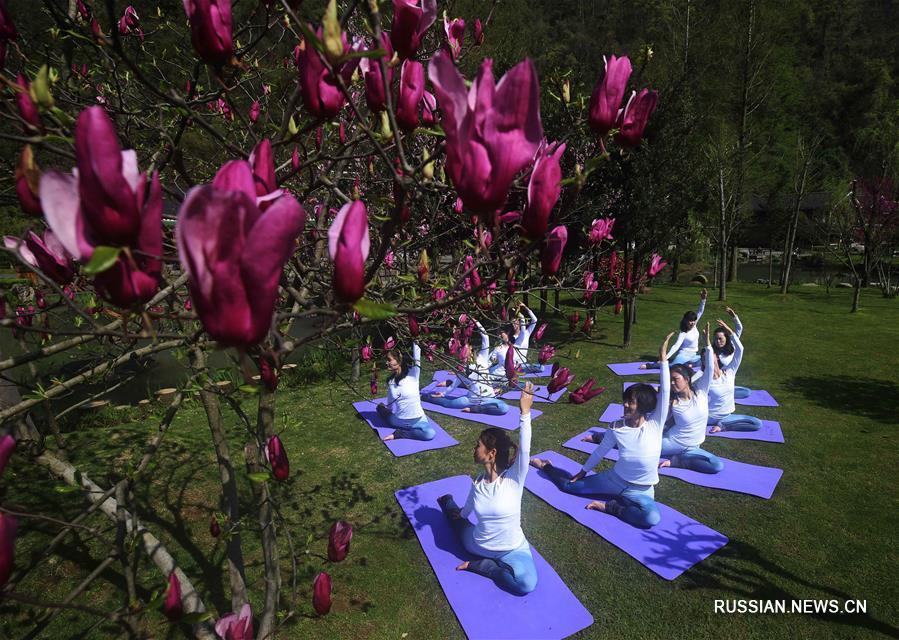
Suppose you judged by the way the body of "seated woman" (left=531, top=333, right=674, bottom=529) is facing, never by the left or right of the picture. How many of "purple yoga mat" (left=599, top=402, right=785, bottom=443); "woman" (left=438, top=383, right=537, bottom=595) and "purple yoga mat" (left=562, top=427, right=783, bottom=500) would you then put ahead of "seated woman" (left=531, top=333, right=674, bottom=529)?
1

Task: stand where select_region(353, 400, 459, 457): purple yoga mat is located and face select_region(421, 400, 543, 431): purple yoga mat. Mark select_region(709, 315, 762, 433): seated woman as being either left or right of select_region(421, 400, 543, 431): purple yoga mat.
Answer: right

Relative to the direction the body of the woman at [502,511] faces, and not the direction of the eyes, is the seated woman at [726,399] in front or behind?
behind

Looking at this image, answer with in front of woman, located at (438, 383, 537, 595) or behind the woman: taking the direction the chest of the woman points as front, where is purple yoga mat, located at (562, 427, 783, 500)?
behind

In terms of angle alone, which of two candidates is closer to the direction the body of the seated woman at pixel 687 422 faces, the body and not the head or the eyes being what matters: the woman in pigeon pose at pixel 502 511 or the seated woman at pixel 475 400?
the woman in pigeon pose

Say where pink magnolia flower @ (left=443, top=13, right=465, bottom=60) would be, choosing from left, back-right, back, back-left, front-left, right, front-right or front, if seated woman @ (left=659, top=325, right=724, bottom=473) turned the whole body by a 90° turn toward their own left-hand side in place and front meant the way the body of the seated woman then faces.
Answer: front-right

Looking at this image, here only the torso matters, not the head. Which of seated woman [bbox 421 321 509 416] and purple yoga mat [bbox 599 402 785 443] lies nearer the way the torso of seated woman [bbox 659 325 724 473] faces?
the seated woman

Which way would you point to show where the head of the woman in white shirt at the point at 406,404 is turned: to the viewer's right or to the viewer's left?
to the viewer's left

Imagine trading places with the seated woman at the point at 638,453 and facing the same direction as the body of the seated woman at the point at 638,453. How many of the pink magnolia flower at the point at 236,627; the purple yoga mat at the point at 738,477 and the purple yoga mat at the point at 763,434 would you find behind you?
2

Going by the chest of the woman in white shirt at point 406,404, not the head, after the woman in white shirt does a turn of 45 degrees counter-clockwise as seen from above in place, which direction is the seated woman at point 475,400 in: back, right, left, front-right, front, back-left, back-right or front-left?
back-left

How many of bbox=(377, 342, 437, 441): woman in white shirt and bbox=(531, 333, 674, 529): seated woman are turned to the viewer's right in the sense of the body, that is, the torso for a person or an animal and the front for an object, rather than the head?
0

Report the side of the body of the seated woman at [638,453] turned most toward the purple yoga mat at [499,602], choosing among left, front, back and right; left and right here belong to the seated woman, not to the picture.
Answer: front

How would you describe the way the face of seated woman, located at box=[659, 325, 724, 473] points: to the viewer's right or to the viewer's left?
to the viewer's left

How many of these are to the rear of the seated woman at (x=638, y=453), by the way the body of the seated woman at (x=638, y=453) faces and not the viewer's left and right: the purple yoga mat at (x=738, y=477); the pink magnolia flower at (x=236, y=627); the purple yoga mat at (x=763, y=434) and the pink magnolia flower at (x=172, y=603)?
2

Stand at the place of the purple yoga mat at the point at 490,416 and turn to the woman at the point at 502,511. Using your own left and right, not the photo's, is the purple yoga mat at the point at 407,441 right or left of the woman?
right

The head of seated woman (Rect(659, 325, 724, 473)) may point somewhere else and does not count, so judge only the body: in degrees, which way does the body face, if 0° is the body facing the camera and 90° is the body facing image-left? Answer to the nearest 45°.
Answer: approximately 45°
